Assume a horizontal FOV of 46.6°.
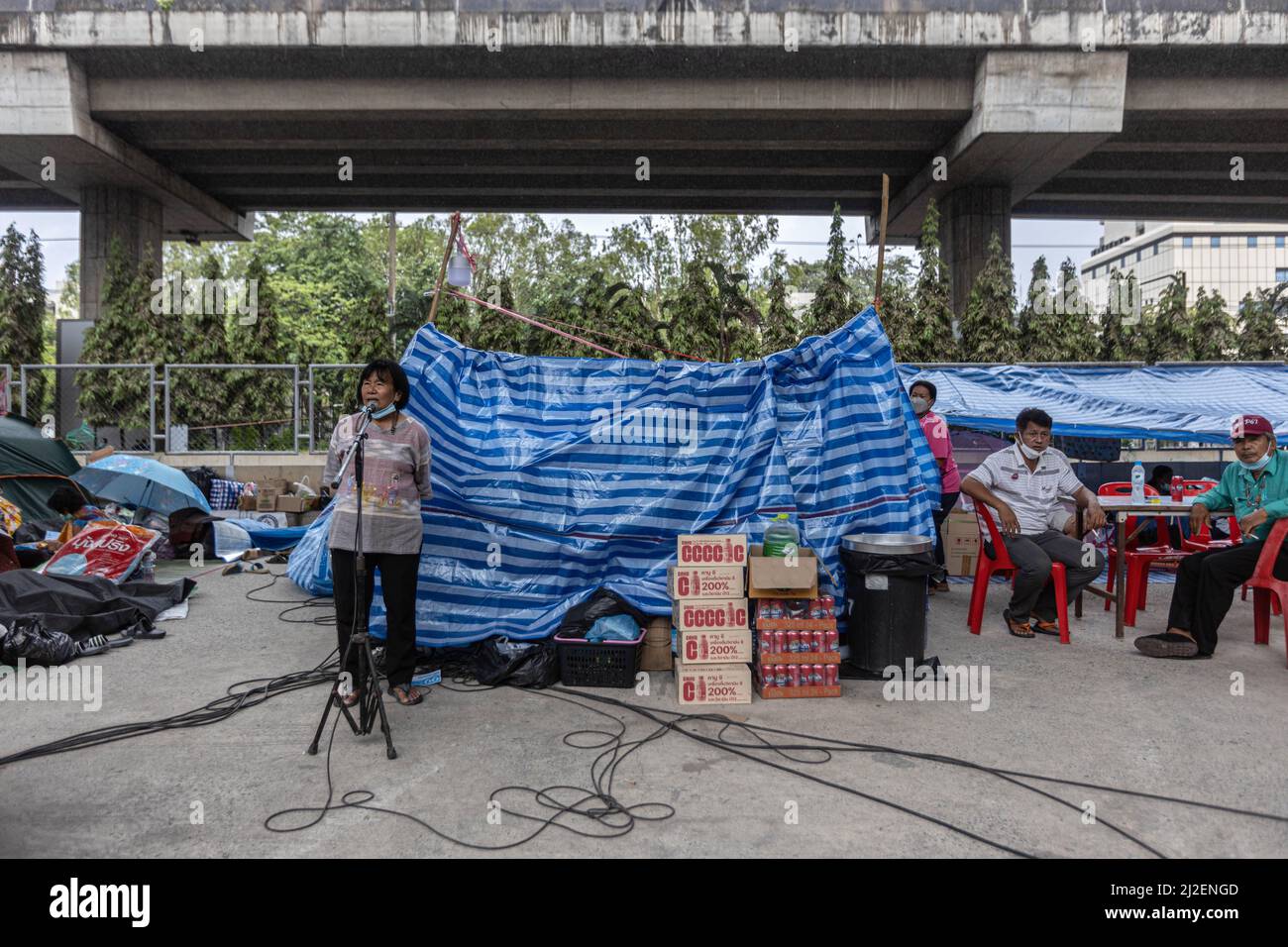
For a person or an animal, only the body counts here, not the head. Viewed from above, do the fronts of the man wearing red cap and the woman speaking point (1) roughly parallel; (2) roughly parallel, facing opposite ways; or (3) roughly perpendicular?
roughly perpendicular

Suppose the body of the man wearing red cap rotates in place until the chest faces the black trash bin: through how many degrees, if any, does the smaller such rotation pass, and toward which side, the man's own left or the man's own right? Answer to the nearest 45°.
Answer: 0° — they already face it

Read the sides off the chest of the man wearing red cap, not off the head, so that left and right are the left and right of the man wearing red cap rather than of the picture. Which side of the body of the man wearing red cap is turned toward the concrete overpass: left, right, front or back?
right

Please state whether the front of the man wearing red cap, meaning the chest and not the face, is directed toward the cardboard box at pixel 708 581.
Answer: yes

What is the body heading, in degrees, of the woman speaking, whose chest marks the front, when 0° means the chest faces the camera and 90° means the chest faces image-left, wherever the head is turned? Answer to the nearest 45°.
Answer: approximately 0°

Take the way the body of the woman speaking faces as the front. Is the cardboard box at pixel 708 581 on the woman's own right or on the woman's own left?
on the woman's own left

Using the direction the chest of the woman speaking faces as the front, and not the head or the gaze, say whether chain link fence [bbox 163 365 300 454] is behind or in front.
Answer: behind

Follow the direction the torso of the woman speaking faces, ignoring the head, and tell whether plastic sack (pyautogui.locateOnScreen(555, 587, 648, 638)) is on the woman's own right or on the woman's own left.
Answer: on the woman's own left

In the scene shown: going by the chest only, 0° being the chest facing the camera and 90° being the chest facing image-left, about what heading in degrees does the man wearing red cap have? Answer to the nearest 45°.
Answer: approximately 45°

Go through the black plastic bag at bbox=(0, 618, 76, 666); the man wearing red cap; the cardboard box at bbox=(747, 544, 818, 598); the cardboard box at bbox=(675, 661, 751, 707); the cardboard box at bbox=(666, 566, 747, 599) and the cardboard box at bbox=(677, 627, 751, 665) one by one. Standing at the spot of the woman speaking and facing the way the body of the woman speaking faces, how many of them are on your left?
5
